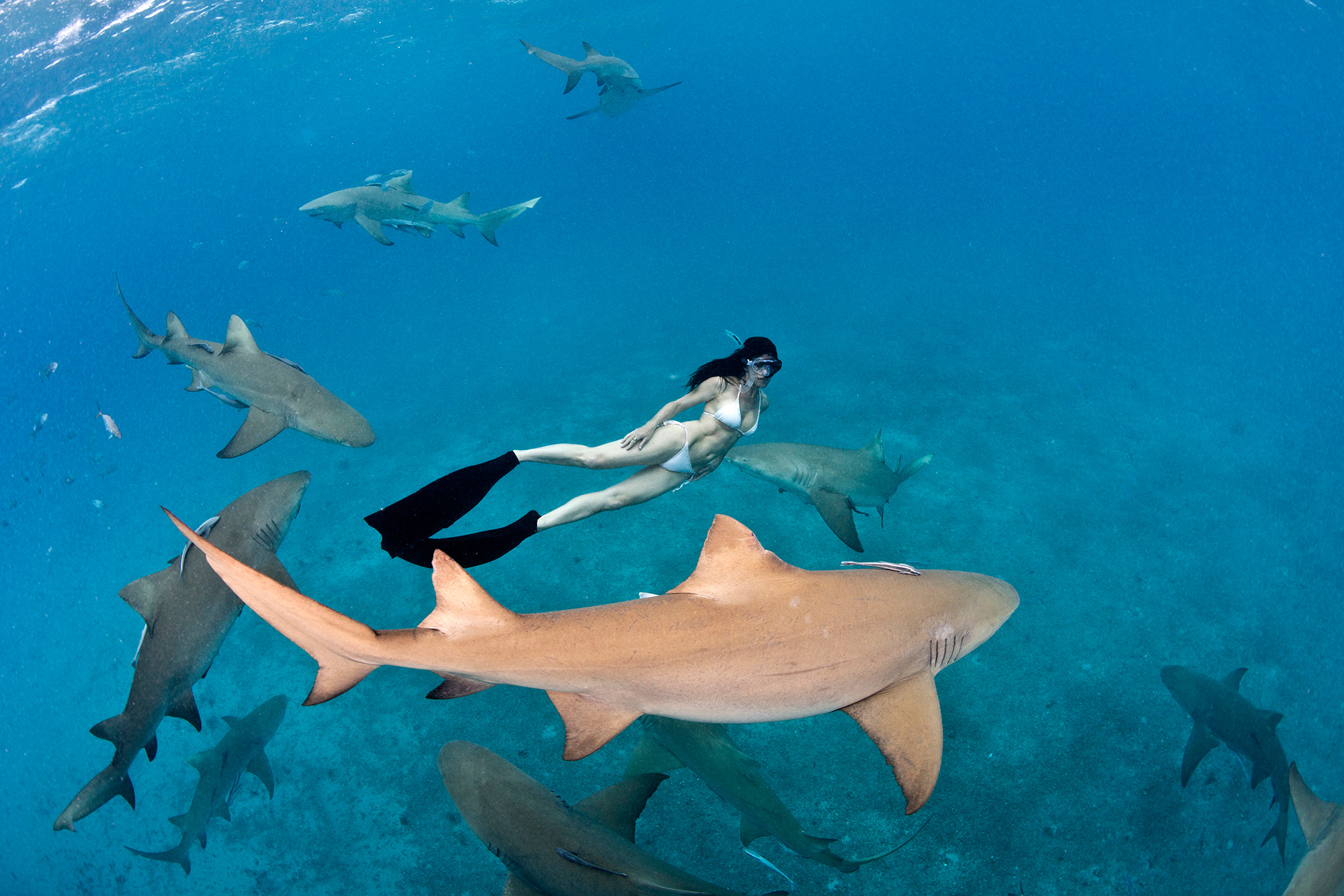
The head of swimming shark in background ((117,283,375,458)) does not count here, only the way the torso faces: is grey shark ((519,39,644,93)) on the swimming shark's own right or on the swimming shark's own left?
on the swimming shark's own left

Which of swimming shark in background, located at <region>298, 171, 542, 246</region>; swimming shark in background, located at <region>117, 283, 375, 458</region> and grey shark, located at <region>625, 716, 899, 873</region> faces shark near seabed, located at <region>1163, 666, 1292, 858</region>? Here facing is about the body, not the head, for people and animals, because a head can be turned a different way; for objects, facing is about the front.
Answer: swimming shark in background, located at <region>117, 283, 375, 458</region>

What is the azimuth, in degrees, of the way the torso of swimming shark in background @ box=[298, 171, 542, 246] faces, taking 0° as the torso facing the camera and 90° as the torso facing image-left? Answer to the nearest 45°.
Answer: approximately 90°

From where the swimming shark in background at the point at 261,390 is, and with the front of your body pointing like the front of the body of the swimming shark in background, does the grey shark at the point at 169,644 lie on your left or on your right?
on your right

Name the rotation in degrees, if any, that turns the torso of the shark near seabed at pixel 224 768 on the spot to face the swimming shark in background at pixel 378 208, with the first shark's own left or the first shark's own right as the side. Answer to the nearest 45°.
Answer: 0° — it already faces it

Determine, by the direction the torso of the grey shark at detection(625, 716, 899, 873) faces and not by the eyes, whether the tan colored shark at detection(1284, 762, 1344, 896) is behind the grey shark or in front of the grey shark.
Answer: behind

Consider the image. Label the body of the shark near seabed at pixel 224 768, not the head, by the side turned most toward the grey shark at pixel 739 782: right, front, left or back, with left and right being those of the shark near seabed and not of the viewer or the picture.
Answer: right
